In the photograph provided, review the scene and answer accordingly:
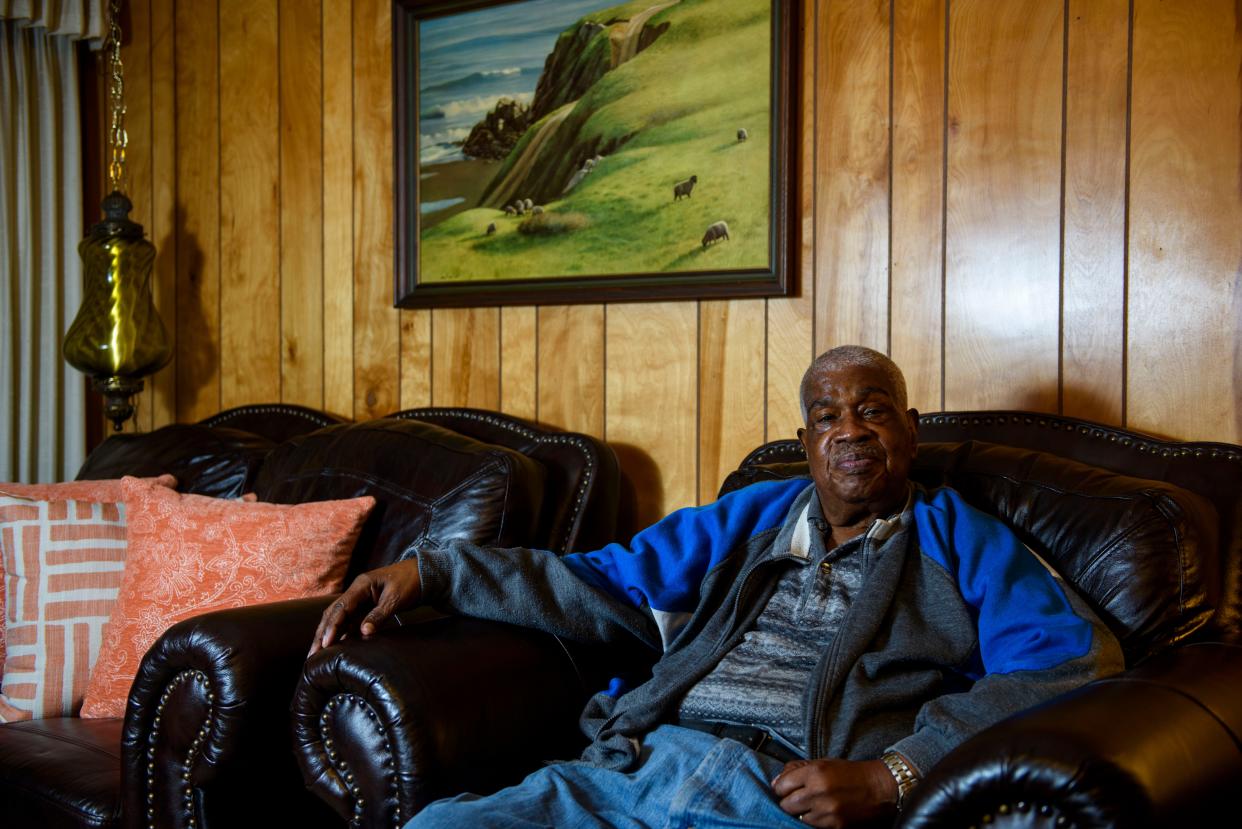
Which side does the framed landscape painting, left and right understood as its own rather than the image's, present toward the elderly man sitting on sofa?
front

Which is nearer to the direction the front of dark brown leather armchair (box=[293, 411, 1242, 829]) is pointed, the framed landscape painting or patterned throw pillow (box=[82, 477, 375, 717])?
the patterned throw pillow

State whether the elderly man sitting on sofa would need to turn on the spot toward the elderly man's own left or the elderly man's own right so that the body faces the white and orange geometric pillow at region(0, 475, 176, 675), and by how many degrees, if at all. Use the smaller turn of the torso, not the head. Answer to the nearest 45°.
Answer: approximately 90° to the elderly man's own right

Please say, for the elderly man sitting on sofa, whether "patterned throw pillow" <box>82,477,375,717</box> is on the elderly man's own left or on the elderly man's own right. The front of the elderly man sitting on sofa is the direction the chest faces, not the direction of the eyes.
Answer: on the elderly man's own right

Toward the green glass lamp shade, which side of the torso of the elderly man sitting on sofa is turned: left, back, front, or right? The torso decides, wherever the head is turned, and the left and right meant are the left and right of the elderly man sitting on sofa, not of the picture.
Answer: right

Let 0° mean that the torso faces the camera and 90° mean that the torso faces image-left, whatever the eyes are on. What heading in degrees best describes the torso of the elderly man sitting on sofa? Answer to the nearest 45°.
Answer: approximately 45°

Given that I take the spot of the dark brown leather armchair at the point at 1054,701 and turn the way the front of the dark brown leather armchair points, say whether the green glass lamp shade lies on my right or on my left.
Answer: on my right

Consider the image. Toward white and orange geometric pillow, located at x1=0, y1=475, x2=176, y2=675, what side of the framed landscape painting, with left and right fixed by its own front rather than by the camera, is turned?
right
